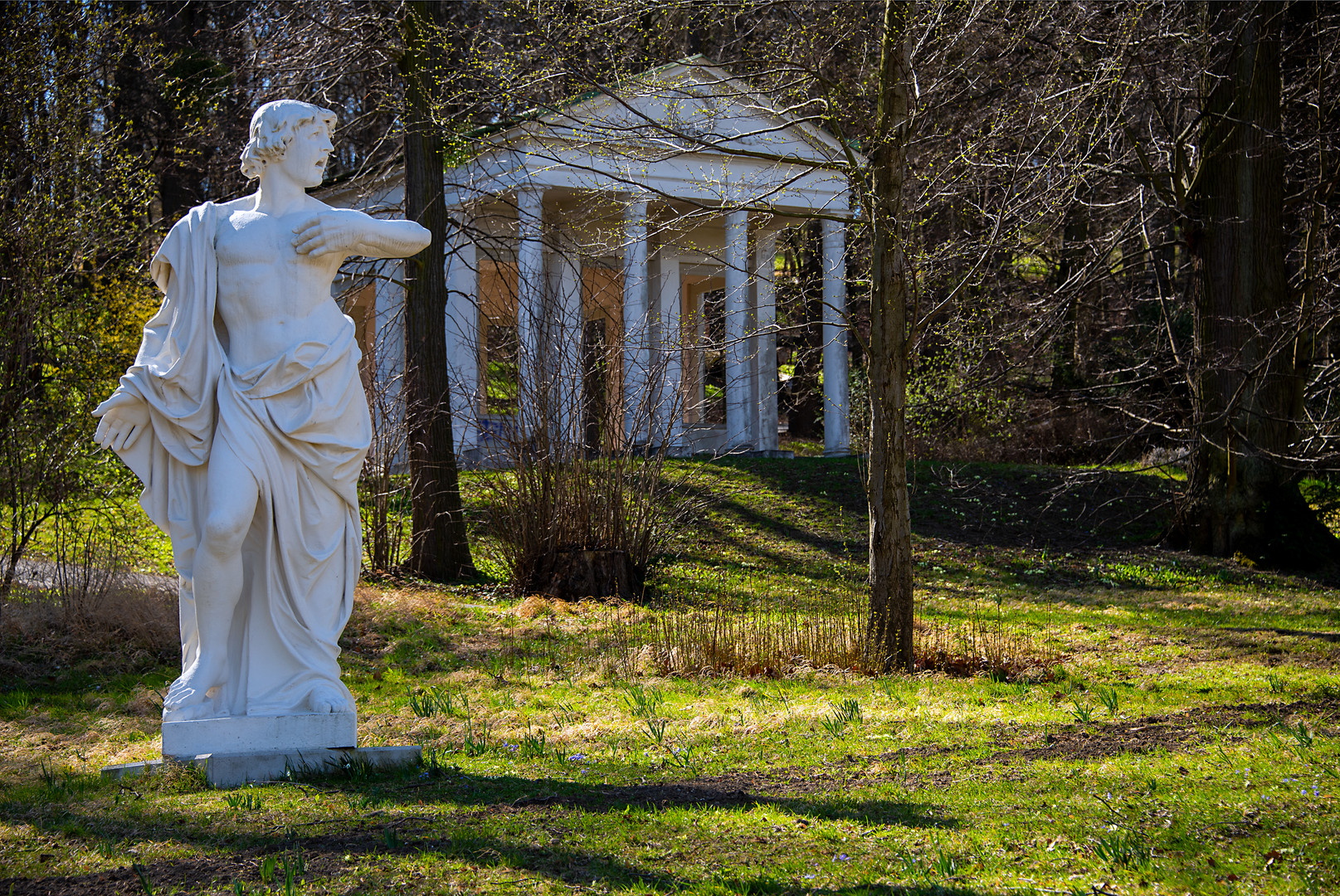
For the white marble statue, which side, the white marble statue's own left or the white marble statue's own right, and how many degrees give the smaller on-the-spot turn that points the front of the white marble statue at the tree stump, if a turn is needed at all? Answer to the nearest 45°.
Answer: approximately 135° to the white marble statue's own left

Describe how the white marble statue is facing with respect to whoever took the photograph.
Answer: facing the viewer

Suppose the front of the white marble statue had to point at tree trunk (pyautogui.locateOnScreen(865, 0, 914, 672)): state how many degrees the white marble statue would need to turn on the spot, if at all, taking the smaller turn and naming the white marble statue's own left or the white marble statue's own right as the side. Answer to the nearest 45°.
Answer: approximately 135° to the white marble statue's own left

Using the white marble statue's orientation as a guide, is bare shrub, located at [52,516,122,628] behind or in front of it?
behind

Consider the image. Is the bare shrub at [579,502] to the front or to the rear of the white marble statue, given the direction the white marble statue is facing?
to the rear

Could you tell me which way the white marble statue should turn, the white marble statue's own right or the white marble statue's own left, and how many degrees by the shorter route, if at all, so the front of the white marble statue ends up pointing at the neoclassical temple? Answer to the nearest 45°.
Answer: approximately 135° to the white marble statue's own left

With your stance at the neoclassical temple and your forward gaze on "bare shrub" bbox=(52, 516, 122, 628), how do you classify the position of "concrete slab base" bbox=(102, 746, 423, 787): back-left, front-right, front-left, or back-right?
front-left

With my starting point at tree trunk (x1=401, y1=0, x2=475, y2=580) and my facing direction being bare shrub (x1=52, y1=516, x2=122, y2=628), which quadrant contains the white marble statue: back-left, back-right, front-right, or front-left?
front-left
